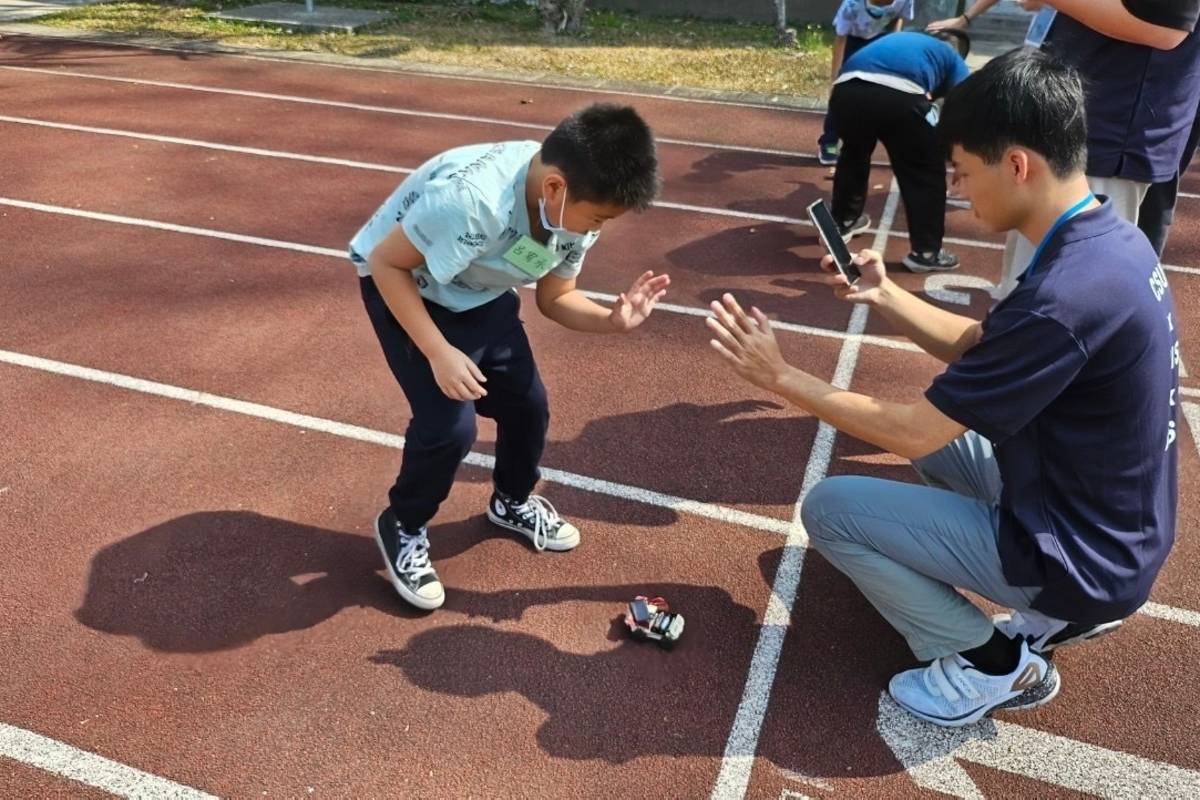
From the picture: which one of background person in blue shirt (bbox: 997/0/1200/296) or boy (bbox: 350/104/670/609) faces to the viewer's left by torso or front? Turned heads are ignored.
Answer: the background person in blue shirt

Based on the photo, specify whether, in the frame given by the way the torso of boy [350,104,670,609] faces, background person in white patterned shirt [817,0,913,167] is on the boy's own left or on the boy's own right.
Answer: on the boy's own left

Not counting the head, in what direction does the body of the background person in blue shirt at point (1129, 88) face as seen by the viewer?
to the viewer's left

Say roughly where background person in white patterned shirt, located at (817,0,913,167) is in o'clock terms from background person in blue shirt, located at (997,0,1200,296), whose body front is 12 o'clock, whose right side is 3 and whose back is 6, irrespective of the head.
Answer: background person in white patterned shirt, located at (817,0,913,167) is roughly at 2 o'clock from background person in blue shirt, located at (997,0,1200,296).

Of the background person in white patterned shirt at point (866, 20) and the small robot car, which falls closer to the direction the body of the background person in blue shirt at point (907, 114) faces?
the background person in white patterned shirt

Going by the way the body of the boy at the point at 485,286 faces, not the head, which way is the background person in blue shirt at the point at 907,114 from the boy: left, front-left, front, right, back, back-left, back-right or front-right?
left

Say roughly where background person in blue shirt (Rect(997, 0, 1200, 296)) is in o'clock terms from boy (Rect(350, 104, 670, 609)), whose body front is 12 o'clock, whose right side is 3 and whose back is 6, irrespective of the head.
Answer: The background person in blue shirt is roughly at 10 o'clock from the boy.

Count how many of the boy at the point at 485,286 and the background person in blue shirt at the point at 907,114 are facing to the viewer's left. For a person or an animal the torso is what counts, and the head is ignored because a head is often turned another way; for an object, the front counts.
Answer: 0

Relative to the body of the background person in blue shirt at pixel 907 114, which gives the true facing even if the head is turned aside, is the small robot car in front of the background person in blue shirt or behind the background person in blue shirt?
behind

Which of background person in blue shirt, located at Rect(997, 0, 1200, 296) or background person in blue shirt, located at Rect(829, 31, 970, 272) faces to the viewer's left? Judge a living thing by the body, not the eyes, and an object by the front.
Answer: background person in blue shirt, located at Rect(997, 0, 1200, 296)

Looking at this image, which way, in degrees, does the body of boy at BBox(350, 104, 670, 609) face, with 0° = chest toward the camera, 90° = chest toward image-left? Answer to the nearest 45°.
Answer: approximately 315°

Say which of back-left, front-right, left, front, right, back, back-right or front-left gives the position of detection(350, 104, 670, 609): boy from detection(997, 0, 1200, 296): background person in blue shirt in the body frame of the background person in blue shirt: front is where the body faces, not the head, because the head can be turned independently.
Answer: front-left

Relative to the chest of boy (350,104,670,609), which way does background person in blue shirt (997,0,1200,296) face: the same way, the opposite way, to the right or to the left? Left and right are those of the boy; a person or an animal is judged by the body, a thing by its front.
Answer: the opposite way

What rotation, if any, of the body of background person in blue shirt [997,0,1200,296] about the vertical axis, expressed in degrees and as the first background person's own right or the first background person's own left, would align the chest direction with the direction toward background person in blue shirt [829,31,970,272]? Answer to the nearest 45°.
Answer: approximately 45° to the first background person's own right

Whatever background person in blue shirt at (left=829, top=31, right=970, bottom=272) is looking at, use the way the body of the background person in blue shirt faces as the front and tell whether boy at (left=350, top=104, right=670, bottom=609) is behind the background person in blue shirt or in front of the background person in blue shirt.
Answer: behind
